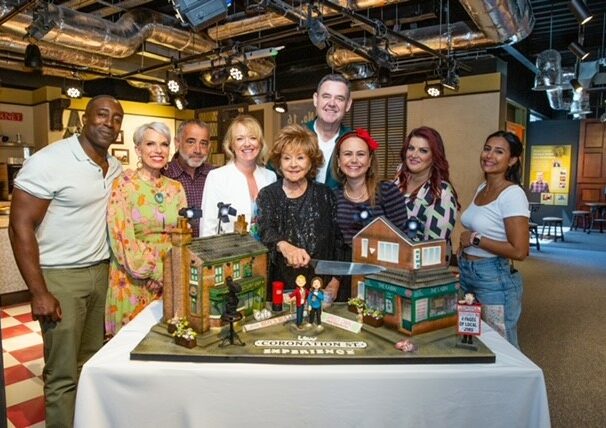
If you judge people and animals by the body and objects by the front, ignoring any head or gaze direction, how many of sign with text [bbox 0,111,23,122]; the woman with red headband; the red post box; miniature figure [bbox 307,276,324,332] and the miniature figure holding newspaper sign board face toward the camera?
5

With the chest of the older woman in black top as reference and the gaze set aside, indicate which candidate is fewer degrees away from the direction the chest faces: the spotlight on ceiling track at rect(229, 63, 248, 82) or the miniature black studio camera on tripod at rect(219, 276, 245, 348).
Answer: the miniature black studio camera on tripod

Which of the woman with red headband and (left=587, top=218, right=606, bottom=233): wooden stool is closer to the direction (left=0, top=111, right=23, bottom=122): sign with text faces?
the woman with red headband

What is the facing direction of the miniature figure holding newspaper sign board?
toward the camera

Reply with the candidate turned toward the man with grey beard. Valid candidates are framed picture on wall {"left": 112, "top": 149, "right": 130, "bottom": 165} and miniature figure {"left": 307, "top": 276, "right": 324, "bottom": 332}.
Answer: the framed picture on wall

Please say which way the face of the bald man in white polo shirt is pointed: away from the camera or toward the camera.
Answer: toward the camera

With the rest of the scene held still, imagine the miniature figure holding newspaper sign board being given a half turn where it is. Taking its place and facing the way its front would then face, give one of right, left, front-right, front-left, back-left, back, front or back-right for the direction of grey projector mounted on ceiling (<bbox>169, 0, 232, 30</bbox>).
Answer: front-left

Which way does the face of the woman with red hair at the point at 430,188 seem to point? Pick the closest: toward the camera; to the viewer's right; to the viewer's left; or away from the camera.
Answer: toward the camera

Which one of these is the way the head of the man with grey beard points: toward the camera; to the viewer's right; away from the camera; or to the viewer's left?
toward the camera

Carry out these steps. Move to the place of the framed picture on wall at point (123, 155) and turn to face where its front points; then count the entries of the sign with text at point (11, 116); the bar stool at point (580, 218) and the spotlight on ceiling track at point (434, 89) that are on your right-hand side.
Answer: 1

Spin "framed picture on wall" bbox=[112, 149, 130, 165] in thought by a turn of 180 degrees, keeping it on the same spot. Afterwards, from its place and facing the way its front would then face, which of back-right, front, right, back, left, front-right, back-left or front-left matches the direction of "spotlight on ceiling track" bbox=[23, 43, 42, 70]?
back

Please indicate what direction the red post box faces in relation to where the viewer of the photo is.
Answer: facing the viewer

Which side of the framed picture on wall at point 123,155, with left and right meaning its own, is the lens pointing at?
front

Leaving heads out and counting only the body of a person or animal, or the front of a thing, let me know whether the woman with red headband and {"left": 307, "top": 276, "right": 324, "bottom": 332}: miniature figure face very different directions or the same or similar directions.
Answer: same or similar directions
